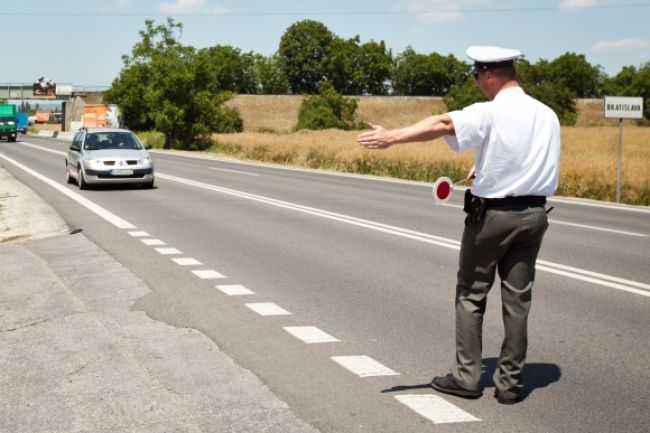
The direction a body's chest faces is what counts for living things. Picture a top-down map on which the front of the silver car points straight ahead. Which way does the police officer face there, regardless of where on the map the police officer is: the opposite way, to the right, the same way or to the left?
the opposite way

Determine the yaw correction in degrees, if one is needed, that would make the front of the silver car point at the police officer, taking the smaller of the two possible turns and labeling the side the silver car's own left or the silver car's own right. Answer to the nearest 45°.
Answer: approximately 45° to the silver car's own right

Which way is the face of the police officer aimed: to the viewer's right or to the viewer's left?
to the viewer's left

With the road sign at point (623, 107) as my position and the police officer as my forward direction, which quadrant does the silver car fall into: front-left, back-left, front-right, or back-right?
front-right

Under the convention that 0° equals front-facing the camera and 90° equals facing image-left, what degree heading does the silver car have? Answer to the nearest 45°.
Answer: approximately 315°

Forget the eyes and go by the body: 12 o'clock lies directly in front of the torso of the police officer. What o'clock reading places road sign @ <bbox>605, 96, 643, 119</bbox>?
The road sign is roughly at 2 o'clock from the police officer.

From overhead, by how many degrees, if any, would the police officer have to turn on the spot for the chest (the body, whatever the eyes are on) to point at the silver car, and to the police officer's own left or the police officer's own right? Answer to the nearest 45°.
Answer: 0° — they already face it

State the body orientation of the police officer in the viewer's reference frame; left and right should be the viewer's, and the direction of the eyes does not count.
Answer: facing away from the viewer and to the left of the viewer
